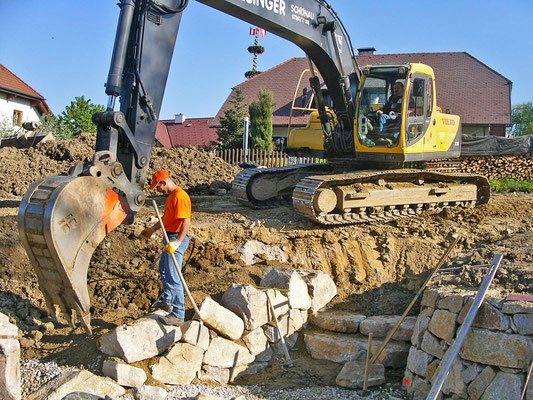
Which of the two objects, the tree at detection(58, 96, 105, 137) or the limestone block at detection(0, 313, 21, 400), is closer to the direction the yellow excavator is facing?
the limestone block

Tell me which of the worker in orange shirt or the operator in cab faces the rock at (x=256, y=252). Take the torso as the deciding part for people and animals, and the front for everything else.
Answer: the operator in cab

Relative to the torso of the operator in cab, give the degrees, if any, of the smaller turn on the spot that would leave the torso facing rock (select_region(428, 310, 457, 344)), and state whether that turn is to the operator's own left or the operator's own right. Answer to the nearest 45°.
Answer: approximately 45° to the operator's own left

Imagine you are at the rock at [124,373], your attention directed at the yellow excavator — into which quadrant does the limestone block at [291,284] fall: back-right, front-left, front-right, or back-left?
front-right

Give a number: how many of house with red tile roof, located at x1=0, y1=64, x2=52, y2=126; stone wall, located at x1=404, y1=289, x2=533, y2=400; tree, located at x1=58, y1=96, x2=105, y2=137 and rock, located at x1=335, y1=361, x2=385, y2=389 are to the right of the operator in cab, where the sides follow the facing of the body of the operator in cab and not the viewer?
2

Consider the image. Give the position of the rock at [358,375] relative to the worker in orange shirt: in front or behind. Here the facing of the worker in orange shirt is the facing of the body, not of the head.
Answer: behind

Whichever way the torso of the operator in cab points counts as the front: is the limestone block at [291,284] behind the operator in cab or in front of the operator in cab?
in front

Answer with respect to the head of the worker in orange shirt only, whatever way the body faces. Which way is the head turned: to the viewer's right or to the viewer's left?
to the viewer's left

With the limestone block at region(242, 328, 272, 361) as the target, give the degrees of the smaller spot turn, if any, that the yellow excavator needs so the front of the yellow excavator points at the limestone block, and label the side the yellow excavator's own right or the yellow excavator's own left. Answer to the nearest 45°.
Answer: approximately 45° to the yellow excavator's own left

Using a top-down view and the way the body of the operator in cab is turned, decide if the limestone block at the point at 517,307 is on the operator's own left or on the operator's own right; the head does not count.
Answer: on the operator's own left

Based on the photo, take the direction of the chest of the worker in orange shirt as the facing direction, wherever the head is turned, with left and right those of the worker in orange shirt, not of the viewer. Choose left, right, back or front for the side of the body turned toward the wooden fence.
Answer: right

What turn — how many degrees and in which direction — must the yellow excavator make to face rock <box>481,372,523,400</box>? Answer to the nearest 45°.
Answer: approximately 90° to its left

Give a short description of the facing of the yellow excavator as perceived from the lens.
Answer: facing the viewer and to the left of the viewer

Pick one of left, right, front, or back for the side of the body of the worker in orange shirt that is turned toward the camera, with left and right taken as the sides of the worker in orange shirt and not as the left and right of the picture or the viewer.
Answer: left

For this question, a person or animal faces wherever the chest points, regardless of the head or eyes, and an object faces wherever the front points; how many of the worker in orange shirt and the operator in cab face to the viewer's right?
0

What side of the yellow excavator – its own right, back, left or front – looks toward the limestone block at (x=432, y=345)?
left

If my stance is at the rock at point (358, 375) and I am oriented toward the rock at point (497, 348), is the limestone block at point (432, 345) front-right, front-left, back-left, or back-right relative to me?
front-left

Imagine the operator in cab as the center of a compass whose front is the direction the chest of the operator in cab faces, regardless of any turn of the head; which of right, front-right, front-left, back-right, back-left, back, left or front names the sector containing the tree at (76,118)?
right
